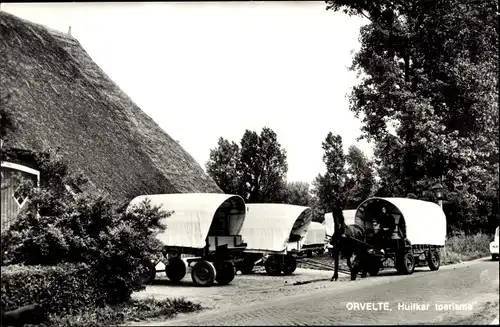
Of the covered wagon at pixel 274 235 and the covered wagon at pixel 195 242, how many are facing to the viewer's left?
0

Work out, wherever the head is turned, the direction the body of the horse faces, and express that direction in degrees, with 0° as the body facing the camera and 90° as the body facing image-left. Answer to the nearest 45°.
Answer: approximately 45°

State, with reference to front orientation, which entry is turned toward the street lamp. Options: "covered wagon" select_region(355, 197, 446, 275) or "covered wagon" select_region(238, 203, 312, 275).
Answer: "covered wagon" select_region(238, 203, 312, 275)

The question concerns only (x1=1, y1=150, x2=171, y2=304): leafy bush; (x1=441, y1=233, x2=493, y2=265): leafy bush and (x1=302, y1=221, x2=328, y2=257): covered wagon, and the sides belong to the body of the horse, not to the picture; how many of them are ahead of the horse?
1

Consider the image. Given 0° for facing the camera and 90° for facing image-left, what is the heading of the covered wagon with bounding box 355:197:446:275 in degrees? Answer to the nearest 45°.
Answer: approximately 45°

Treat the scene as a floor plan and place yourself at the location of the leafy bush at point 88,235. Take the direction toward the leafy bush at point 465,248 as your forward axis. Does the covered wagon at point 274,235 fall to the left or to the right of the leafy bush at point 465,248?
left

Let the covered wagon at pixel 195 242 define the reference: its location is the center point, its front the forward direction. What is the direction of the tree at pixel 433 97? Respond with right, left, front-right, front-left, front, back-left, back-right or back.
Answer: front-left
